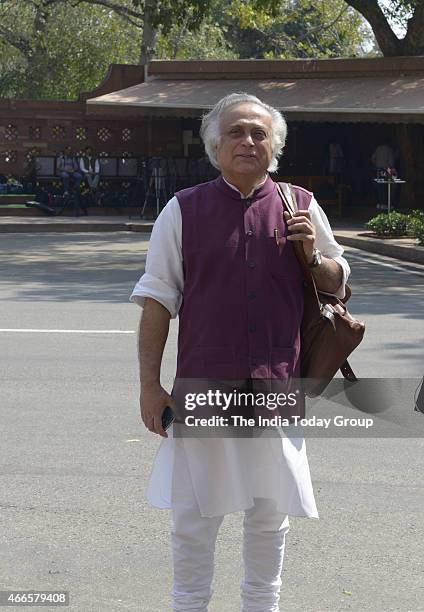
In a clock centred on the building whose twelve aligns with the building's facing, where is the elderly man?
The elderly man is roughly at 12 o'clock from the building.

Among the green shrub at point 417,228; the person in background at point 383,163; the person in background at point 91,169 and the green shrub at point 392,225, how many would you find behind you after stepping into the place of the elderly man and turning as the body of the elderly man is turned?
4

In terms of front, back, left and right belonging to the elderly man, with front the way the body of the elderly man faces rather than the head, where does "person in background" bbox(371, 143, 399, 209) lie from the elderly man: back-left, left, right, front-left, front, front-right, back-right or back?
back

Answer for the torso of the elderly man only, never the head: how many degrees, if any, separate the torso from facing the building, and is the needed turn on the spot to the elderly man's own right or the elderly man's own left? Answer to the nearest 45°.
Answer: approximately 180°

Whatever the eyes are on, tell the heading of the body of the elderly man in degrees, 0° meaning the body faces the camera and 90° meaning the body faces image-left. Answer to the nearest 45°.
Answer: approximately 0°

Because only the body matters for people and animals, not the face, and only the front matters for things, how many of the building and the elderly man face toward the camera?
2

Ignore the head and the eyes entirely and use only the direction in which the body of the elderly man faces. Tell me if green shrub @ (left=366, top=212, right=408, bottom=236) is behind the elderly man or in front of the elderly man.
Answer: behind

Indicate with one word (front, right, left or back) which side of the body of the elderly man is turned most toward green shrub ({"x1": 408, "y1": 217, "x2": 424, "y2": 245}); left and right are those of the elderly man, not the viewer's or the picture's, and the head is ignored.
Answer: back
